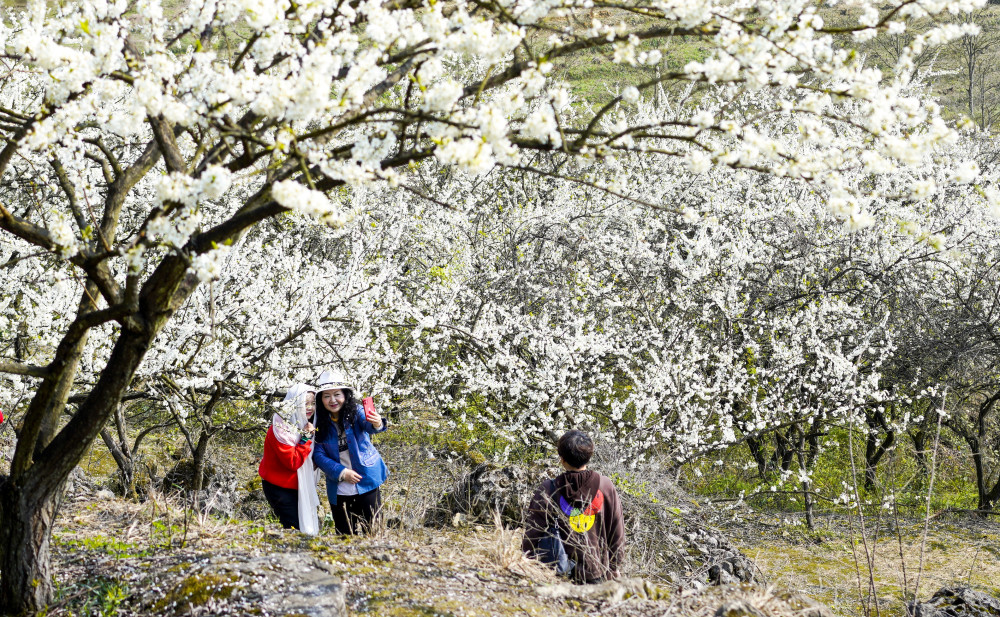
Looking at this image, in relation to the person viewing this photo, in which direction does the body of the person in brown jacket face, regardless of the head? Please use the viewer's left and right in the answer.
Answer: facing away from the viewer

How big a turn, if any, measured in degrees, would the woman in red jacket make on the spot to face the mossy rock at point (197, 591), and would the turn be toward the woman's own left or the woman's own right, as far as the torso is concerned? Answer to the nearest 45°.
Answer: approximately 90° to the woman's own right
